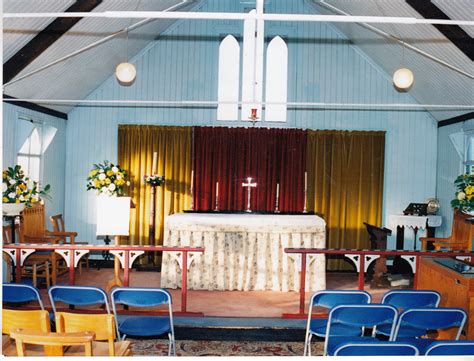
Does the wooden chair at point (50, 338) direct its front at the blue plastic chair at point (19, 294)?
yes

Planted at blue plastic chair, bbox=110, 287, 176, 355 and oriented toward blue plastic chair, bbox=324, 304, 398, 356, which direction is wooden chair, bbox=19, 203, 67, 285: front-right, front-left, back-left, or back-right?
back-left

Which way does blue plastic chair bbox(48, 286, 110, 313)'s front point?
away from the camera

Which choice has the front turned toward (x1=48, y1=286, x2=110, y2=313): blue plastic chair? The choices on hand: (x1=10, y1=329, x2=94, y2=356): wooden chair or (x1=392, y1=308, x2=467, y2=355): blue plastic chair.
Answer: the wooden chair

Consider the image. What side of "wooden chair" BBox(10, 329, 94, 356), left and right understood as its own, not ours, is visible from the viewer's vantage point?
back

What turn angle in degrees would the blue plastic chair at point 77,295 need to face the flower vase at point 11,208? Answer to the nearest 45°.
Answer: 0° — it already faces it

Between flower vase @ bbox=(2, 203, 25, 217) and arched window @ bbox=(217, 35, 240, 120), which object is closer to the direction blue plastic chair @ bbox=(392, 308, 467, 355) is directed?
the arched window

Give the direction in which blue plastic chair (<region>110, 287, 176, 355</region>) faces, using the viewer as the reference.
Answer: facing away from the viewer

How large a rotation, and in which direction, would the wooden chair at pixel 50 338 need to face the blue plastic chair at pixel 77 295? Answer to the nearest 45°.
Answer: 0° — it already faces it

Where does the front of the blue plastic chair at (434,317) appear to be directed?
away from the camera
